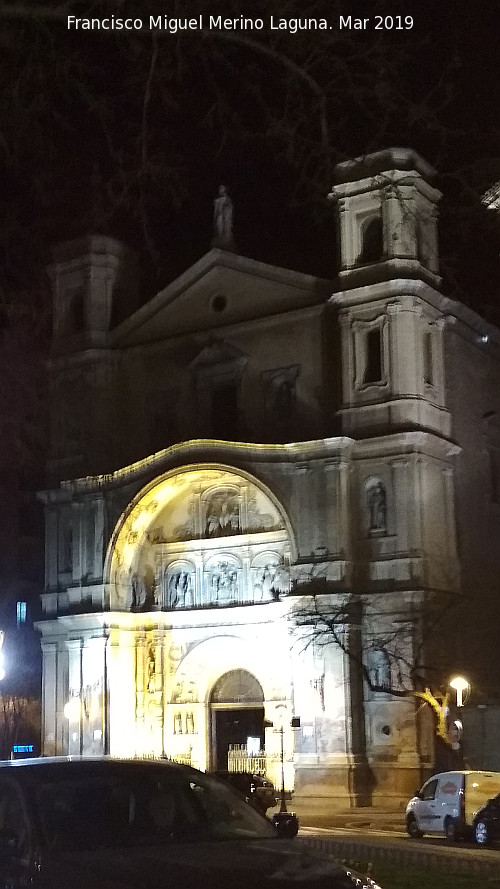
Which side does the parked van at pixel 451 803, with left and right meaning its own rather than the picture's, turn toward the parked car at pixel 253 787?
front

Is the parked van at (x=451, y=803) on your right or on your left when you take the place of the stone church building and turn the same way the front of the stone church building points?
on your left

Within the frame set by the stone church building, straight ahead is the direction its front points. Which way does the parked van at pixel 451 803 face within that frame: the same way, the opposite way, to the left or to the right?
to the right

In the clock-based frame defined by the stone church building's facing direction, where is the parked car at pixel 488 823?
The parked car is roughly at 10 o'clock from the stone church building.

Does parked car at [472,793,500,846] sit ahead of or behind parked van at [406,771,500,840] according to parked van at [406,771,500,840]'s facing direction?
behind

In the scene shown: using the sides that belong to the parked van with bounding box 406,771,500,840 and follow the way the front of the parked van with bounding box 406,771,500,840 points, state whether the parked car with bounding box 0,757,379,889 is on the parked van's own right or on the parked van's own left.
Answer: on the parked van's own left

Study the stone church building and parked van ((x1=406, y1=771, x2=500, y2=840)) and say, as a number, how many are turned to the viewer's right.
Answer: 0

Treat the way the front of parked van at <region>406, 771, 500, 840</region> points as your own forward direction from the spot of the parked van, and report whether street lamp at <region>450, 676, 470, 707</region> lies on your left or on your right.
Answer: on your right

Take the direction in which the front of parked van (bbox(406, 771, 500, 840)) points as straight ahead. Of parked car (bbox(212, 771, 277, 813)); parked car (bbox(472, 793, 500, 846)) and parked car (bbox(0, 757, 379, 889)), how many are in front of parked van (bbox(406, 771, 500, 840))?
1

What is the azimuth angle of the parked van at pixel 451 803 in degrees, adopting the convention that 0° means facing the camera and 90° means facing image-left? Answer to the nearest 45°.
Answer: approximately 135°

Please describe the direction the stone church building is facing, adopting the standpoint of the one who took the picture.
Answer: facing the viewer and to the left of the viewer

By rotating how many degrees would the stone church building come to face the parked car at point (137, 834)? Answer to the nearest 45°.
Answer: approximately 45° to its left

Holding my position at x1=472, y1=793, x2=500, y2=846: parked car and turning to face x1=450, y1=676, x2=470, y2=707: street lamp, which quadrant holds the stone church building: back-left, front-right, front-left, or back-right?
front-left
